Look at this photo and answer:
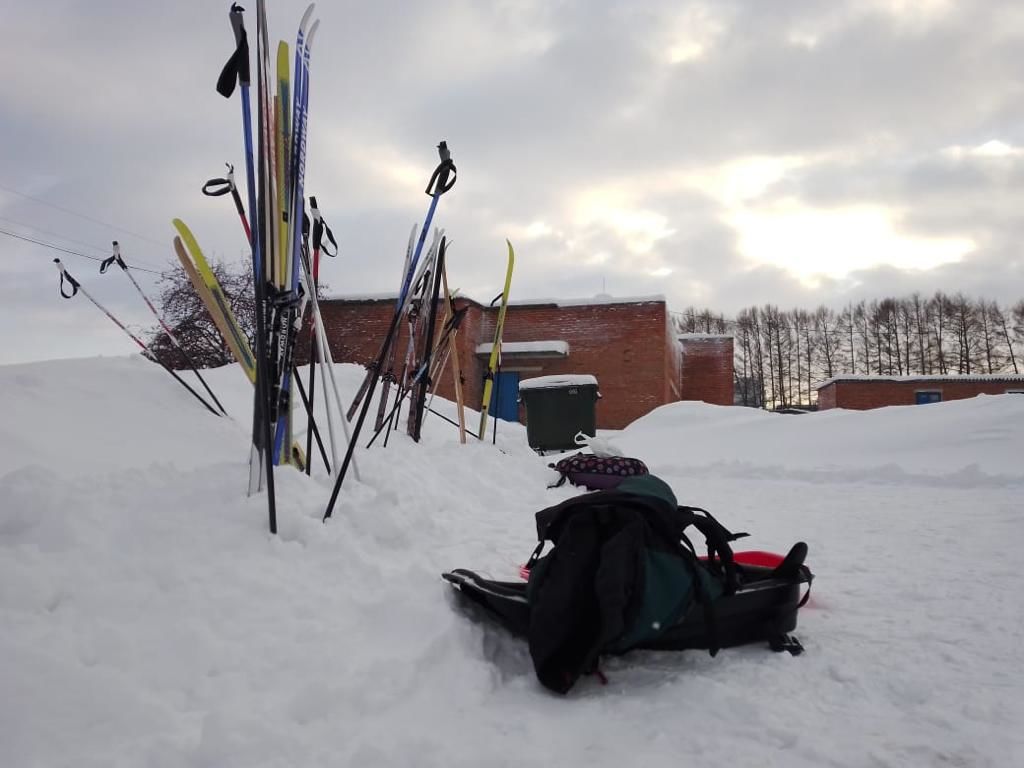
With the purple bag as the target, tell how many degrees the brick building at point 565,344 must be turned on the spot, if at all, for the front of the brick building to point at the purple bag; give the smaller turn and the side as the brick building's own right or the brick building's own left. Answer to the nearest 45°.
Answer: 0° — it already faces it

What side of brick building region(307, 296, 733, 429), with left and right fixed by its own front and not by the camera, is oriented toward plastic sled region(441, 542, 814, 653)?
front

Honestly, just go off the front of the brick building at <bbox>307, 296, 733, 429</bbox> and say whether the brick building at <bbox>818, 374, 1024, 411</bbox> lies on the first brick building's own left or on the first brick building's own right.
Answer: on the first brick building's own left

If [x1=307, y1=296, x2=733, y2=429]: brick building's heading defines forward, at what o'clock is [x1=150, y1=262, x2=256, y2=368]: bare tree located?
The bare tree is roughly at 2 o'clock from the brick building.

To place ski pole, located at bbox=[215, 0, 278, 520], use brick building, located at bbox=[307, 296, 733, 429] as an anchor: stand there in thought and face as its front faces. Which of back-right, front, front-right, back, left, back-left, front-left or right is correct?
front

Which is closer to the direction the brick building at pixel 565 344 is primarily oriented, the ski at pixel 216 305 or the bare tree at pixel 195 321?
the ski

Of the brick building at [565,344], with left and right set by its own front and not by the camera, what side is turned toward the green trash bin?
front

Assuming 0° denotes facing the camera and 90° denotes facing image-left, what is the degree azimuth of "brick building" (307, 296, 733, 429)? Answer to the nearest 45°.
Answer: approximately 0°

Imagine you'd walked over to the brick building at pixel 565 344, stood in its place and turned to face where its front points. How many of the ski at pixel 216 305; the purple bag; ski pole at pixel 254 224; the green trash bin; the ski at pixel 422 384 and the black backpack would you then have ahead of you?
6
